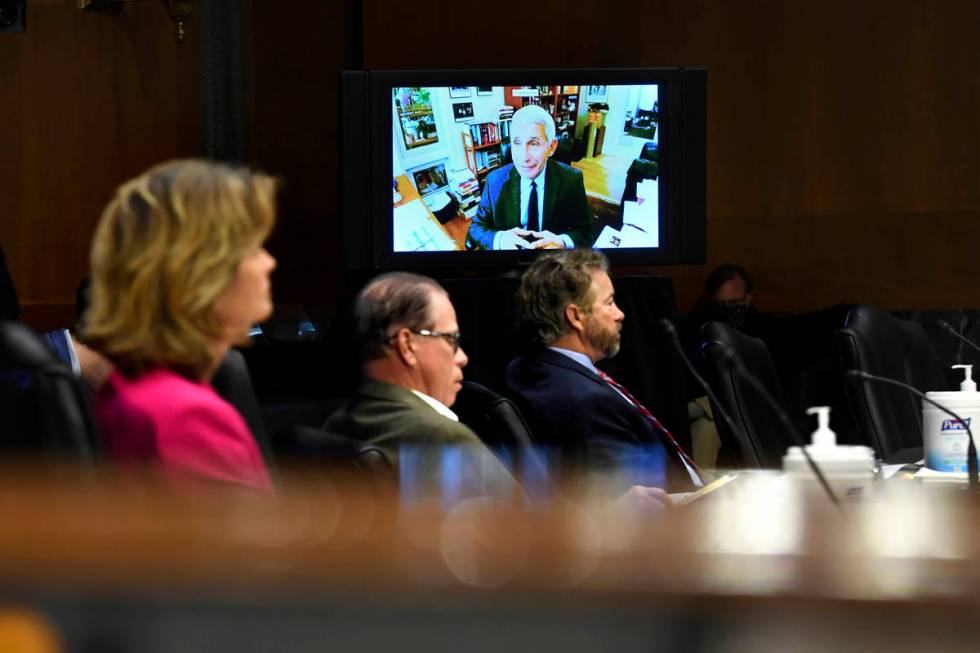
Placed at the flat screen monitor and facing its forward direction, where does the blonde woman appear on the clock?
The blonde woman is roughly at 12 o'clock from the flat screen monitor.

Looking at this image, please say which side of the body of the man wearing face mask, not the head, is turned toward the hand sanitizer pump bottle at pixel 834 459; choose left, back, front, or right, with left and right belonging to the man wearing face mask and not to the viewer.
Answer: front

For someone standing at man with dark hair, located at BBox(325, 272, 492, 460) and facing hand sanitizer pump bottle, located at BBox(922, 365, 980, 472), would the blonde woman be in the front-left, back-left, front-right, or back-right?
back-right

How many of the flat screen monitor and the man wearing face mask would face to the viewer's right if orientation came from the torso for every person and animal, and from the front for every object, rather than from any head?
0

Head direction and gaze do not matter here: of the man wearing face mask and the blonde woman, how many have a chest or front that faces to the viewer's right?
1

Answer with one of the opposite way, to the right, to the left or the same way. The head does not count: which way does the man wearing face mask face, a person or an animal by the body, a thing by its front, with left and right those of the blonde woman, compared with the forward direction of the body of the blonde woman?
to the right

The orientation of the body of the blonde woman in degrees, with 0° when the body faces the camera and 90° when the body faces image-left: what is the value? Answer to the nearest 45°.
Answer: approximately 270°

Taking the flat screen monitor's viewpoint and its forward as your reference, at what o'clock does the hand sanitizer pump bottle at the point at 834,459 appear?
The hand sanitizer pump bottle is roughly at 12 o'clock from the flat screen monitor.

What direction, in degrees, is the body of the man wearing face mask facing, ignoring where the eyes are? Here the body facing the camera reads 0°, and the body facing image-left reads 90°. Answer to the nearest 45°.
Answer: approximately 0°

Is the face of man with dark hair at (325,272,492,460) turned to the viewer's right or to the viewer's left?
to the viewer's right

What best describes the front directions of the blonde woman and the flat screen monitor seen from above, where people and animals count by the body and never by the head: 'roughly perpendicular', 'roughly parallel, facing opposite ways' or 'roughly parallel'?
roughly perpendicular
